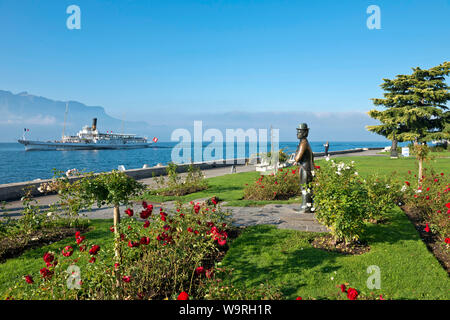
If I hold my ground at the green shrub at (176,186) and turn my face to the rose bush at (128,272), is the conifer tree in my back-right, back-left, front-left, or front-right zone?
back-left

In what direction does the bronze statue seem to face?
to the viewer's left

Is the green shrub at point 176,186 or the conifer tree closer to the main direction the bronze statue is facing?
the green shrub

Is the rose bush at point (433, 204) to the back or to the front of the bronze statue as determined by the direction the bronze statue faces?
to the back

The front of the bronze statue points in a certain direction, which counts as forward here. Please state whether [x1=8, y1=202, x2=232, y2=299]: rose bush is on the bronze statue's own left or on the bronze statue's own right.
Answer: on the bronze statue's own left

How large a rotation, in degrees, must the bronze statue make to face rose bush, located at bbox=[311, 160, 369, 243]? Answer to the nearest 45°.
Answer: approximately 90° to its left
